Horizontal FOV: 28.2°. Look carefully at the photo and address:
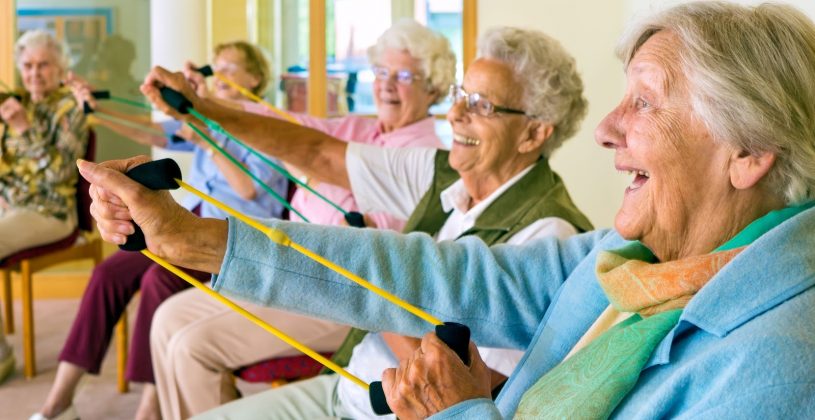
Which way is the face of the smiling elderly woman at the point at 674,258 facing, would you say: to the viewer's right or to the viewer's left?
to the viewer's left

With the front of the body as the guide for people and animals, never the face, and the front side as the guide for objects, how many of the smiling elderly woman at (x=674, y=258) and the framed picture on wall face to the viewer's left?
1

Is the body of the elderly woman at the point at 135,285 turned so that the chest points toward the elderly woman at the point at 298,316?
no

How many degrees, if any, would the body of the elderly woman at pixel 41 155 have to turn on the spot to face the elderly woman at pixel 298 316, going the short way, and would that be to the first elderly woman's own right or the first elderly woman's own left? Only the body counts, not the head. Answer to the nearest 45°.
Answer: approximately 45° to the first elderly woman's own left

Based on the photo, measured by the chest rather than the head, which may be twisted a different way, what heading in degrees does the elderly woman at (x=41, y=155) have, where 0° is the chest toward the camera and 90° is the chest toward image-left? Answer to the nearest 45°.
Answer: approximately 45°

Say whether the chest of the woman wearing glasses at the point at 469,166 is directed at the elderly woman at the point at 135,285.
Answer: no

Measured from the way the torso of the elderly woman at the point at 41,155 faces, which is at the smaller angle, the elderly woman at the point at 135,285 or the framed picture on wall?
the elderly woman

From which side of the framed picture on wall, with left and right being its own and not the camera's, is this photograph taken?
front

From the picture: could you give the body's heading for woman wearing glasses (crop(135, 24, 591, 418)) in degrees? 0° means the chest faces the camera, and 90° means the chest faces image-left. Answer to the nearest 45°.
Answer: approximately 45°

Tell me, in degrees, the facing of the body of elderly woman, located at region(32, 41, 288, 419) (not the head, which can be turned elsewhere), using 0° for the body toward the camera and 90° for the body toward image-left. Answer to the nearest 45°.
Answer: approximately 45°

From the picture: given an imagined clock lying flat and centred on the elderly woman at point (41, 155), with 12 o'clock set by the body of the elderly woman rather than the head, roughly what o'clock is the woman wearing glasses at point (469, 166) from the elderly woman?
The woman wearing glasses is roughly at 10 o'clock from the elderly woman.

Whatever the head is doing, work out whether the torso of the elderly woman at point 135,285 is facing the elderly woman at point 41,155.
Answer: no

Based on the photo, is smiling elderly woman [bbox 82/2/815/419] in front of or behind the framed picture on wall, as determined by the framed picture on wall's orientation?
in front

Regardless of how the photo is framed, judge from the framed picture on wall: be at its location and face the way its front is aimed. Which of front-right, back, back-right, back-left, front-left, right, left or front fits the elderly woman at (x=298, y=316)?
front

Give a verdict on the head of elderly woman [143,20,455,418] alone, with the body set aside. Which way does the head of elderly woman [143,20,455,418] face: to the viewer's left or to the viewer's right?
to the viewer's left

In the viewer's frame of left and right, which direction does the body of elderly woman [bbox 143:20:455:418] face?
facing the viewer and to the left of the viewer

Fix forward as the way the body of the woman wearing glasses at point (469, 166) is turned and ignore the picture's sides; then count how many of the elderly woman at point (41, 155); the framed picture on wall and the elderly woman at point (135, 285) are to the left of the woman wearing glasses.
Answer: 0

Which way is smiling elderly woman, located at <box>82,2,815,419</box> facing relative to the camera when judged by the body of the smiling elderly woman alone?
to the viewer's left
